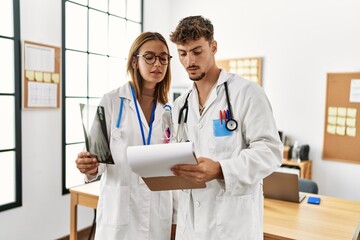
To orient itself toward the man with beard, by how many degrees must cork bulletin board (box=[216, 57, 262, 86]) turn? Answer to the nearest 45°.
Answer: approximately 45° to its left

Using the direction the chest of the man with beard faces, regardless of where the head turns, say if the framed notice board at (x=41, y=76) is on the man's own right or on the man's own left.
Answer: on the man's own right

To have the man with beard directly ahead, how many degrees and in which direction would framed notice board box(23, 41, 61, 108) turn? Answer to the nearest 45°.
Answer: approximately 45° to its right

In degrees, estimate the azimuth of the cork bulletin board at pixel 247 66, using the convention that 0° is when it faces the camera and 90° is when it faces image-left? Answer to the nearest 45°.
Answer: approximately 45°

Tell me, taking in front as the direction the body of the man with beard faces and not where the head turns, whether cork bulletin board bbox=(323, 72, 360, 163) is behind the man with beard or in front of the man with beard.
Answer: behind

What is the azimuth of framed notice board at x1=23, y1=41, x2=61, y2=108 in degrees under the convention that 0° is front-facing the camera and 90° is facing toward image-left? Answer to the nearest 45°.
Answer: approximately 315°

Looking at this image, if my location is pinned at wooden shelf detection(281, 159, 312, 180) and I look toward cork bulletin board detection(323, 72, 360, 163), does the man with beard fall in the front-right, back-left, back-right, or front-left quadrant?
back-right

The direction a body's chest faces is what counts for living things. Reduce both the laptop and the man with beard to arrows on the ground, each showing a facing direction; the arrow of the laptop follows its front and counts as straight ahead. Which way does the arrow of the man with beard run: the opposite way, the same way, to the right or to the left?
the opposite way

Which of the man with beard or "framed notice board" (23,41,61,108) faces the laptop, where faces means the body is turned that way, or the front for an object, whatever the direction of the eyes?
the framed notice board

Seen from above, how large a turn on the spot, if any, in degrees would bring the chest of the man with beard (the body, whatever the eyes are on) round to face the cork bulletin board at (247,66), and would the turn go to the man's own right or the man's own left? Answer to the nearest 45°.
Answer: approximately 135° to the man's own right

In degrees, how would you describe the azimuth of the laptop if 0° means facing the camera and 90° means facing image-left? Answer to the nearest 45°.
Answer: approximately 225°

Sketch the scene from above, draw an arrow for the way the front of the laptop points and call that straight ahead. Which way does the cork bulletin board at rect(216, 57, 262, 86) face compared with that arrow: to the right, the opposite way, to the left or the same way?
the opposite way
